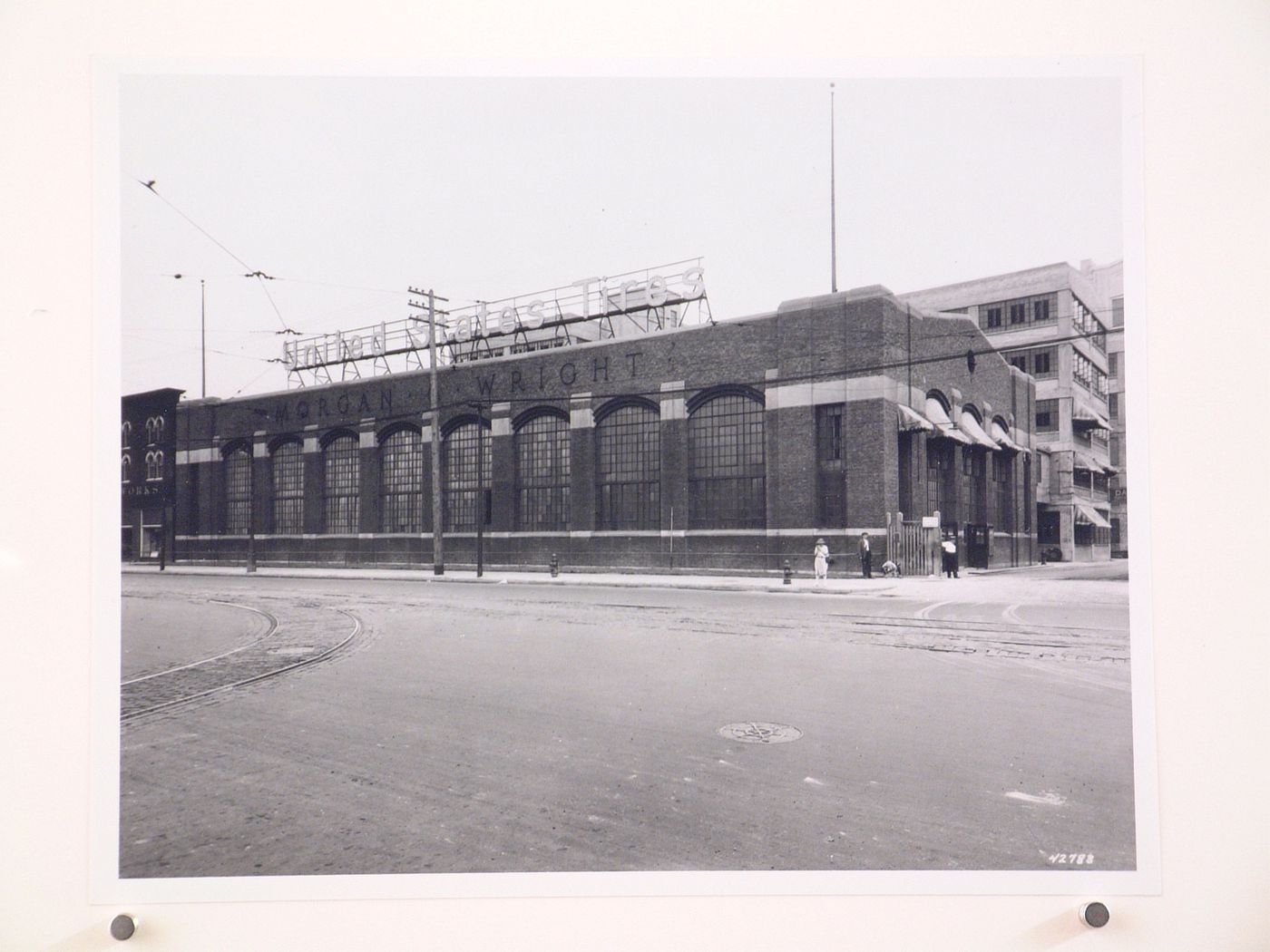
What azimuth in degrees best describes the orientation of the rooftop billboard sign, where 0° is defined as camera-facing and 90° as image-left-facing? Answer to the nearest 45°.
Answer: approximately 45°

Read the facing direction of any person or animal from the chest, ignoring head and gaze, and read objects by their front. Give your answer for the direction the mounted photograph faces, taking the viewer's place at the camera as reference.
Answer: facing the viewer
